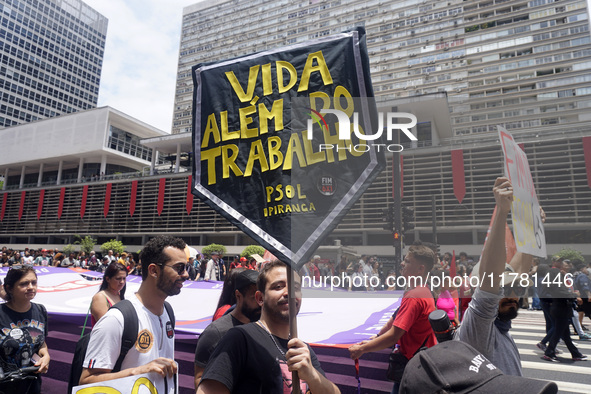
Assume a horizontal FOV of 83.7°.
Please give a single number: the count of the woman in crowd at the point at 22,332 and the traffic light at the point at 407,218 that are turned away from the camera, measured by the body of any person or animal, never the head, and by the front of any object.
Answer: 0

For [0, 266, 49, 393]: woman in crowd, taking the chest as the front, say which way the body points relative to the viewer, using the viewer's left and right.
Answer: facing the viewer and to the right of the viewer
